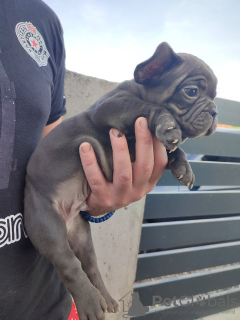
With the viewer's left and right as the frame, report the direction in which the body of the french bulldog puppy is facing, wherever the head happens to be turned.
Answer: facing to the right of the viewer
